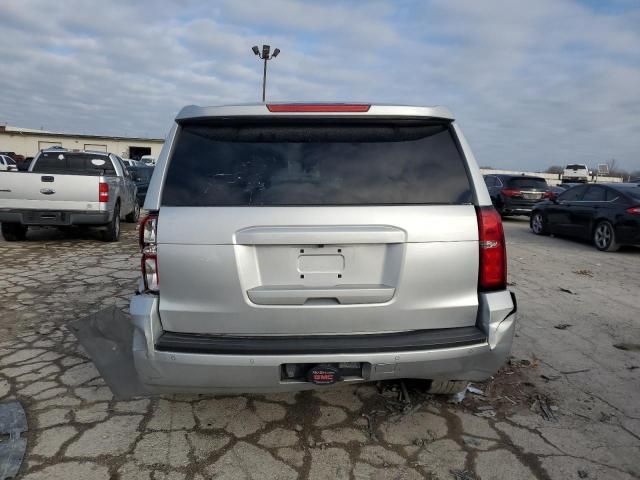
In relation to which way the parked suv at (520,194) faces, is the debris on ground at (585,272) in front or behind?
behind

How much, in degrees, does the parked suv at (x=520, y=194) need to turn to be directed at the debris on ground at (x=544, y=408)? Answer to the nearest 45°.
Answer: approximately 135° to its left

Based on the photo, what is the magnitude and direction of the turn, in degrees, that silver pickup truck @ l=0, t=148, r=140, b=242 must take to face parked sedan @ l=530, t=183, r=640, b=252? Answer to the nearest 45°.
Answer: approximately 90° to its right

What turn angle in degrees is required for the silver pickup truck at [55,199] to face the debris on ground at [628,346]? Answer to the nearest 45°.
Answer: approximately 135° to its right

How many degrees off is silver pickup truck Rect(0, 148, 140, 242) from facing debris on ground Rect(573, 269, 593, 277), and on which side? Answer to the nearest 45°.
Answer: approximately 135° to its right

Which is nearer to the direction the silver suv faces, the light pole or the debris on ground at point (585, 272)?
the light pole

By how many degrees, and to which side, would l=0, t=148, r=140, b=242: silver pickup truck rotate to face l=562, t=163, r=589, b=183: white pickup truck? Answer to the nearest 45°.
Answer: approximately 90° to its right

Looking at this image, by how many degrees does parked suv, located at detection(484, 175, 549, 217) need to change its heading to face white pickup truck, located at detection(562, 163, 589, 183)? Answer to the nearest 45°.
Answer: approximately 45° to its right

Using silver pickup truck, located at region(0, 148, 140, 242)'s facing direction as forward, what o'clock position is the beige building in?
The beige building is roughly at 12 o'clock from the silver pickup truck.

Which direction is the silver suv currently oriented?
away from the camera

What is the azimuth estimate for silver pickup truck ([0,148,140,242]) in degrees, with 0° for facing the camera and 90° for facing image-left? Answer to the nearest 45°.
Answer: approximately 180°

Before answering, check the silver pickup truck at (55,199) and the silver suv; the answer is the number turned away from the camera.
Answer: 2

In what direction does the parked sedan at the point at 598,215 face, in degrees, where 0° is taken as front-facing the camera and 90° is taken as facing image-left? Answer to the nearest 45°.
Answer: approximately 135°

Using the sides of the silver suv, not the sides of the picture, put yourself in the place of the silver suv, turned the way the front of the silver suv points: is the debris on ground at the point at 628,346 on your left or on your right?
on your right
